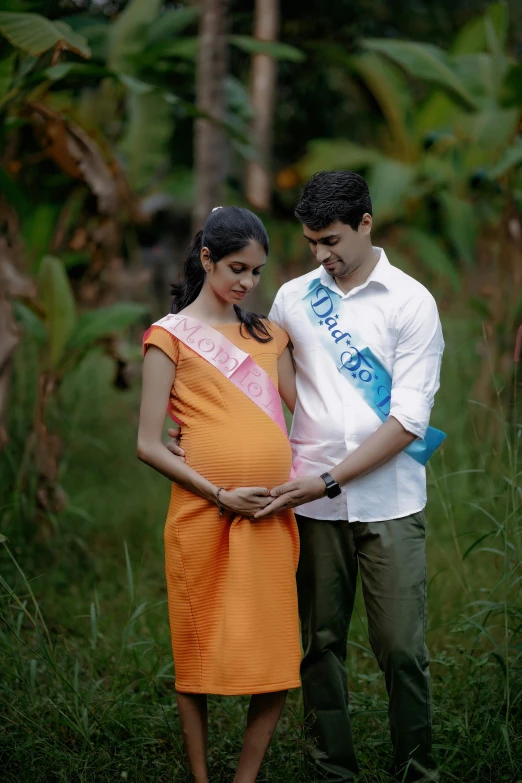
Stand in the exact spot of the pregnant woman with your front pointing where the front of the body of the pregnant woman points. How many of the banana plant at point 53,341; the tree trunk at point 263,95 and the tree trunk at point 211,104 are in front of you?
0

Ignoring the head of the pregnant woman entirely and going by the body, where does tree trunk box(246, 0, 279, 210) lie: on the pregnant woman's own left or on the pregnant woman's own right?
on the pregnant woman's own left

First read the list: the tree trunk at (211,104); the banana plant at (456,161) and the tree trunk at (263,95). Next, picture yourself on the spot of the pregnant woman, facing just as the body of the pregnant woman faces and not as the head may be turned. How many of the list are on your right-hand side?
0

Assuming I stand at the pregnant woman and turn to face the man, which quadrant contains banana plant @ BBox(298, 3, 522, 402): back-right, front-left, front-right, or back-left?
front-left

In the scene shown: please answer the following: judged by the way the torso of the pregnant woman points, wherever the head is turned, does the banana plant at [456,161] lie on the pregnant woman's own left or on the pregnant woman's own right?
on the pregnant woman's own left

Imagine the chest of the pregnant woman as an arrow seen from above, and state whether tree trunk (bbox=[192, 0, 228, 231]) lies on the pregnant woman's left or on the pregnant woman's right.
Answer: on the pregnant woman's left

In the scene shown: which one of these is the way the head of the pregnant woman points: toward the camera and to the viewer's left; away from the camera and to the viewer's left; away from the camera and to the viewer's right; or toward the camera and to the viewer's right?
toward the camera and to the viewer's right

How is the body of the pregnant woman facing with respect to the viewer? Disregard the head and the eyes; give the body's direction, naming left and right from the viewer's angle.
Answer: facing the viewer and to the right of the viewer

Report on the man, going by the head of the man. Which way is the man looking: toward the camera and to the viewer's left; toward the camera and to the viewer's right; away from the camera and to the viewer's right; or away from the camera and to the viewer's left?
toward the camera and to the viewer's left
